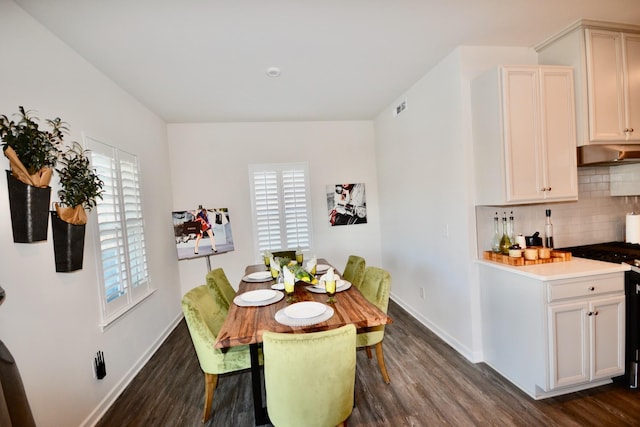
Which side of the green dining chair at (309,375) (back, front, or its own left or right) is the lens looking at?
back

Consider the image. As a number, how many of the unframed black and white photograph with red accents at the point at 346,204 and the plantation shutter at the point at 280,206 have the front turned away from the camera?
0

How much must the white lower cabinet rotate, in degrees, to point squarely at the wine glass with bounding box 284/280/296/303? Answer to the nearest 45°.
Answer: approximately 90° to its right

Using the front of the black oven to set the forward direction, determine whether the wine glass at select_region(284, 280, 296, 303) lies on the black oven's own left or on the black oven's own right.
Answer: on the black oven's own right

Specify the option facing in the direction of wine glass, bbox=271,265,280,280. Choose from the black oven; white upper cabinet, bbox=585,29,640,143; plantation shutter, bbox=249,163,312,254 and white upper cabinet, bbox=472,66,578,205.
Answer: the plantation shutter

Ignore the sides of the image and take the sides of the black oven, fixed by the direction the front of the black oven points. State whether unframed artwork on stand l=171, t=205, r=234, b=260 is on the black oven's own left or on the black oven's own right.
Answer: on the black oven's own right

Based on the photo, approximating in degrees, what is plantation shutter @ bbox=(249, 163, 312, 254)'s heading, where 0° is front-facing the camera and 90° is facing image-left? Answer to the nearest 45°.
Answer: approximately 0°

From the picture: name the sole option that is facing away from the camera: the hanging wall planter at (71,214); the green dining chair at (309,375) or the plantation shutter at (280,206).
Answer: the green dining chair

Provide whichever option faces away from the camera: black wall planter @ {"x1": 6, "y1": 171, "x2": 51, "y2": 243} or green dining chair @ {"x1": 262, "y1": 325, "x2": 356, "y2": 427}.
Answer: the green dining chair

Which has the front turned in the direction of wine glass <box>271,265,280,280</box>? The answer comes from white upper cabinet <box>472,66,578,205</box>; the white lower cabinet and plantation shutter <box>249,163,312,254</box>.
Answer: the plantation shutter

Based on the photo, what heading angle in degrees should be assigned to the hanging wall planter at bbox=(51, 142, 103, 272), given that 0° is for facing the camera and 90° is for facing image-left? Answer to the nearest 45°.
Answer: approximately 315°

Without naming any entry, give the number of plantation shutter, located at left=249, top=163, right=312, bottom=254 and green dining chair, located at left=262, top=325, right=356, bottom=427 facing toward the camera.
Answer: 1
